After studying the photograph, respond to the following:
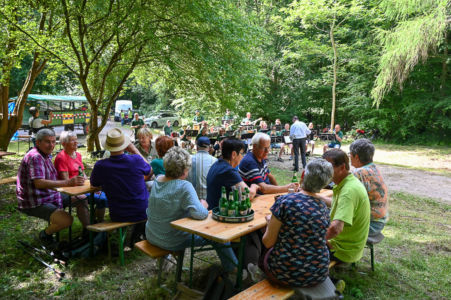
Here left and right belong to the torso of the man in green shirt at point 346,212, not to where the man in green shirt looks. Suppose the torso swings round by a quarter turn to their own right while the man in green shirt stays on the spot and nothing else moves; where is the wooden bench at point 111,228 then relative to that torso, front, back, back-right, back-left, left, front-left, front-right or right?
back-left

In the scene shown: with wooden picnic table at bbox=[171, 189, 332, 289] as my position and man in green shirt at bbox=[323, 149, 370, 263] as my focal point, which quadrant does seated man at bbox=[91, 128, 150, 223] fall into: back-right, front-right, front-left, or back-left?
back-left

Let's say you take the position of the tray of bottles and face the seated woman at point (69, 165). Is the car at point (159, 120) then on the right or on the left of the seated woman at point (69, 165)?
right

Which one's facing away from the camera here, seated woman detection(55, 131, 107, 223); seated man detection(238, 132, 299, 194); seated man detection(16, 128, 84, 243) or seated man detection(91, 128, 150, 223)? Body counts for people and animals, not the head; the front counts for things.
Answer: seated man detection(91, 128, 150, 223)

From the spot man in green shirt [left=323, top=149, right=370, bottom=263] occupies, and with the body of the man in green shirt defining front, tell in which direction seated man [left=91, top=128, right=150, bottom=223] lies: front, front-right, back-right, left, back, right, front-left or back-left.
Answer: front-left

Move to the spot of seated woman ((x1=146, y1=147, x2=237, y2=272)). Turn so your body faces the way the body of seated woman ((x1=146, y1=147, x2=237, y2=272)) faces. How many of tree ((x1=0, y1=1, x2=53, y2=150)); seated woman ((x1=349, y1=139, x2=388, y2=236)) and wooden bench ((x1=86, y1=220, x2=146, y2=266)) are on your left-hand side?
2

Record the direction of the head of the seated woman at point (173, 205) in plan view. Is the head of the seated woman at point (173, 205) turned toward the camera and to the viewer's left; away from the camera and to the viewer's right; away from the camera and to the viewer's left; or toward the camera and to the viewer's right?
away from the camera and to the viewer's right

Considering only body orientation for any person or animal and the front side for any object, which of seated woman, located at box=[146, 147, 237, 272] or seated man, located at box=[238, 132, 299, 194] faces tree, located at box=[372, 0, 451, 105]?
the seated woman

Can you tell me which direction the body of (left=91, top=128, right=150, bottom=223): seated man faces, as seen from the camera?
away from the camera

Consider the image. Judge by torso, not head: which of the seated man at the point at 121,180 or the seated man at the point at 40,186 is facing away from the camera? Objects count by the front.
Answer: the seated man at the point at 121,180

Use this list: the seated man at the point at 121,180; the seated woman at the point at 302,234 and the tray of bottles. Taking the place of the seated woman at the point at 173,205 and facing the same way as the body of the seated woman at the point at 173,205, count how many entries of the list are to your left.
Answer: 1

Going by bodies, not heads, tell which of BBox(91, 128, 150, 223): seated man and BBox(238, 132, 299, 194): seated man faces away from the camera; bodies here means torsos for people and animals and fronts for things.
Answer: BBox(91, 128, 150, 223): seated man

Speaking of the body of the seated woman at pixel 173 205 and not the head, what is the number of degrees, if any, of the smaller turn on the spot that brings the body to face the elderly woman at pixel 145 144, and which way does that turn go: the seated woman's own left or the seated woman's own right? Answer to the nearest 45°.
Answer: approximately 45° to the seated woman's own left

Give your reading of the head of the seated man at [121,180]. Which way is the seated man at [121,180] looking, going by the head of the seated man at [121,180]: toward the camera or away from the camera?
away from the camera
